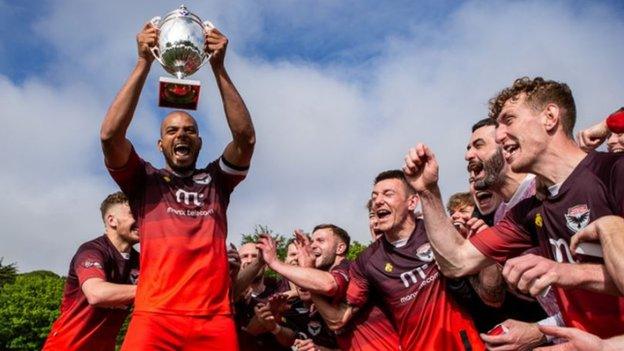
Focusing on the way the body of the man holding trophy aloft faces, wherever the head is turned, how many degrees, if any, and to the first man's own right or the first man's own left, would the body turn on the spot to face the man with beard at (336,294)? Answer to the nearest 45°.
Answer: approximately 135° to the first man's own left

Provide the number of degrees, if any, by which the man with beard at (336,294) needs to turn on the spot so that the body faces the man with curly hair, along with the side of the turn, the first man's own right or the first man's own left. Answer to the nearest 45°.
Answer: approximately 135° to the first man's own left

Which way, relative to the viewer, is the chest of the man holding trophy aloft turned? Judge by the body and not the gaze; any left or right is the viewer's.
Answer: facing the viewer

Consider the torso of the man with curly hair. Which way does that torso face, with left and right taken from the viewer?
facing the viewer and to the left of the viewer

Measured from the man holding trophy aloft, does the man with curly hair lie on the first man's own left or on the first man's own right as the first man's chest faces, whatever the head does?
on the first man's own left

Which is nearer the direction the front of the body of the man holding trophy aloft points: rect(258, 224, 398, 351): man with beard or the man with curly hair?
the man with curly hair

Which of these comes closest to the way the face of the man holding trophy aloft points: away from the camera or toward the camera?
toward the camera

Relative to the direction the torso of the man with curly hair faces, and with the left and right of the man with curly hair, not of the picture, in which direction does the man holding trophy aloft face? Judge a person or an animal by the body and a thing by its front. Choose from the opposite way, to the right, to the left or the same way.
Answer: to the left

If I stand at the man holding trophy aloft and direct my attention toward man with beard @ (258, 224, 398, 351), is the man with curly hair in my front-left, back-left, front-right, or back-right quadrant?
front-right

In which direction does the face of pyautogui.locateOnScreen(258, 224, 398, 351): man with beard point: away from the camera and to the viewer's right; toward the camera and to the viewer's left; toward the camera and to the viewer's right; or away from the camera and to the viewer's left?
toward the camera and to the viewer's left
